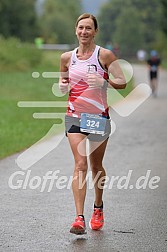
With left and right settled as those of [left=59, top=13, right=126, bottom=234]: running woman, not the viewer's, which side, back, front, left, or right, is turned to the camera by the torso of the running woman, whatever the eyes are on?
front
